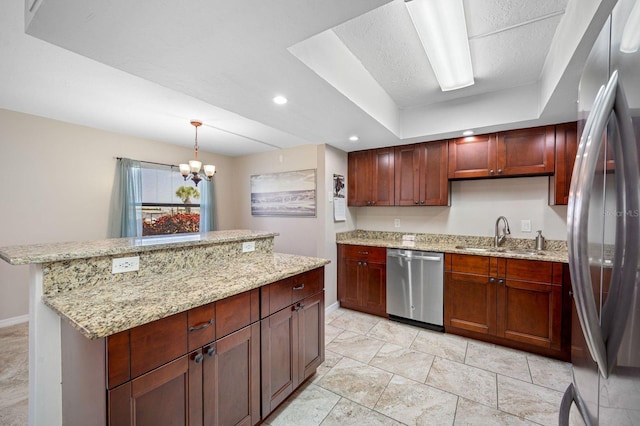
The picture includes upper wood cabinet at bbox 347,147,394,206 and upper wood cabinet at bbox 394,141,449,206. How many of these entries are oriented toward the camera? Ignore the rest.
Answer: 2

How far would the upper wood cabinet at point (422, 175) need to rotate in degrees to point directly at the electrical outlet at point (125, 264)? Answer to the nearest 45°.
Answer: approximately 45° to its right

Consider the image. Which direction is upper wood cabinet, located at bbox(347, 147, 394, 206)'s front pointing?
toward the camera

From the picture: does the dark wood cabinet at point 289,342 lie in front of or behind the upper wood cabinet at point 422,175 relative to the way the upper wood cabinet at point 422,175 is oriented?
in front

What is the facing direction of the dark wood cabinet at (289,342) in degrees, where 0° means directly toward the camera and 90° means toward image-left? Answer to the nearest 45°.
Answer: approximately 315°

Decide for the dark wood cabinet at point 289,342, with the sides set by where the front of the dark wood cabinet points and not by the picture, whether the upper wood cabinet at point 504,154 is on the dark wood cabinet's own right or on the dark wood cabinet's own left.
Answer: on the dark wood cabinet's own left

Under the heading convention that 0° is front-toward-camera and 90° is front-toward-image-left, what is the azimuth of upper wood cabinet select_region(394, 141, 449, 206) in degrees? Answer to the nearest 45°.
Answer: approximately 0°

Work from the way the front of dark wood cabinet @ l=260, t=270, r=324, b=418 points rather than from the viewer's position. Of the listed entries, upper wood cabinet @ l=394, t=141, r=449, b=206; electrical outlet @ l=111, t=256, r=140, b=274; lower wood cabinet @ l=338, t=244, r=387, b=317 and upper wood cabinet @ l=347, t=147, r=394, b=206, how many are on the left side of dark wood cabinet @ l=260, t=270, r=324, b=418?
3

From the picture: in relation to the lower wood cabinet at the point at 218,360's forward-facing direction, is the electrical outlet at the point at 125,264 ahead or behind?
behind

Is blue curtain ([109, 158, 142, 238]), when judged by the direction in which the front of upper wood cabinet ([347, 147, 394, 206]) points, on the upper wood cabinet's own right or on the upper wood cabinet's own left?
on the upper wood cabinet's own right

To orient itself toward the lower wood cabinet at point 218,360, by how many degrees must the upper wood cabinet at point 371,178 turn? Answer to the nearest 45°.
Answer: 0° — it already faces it

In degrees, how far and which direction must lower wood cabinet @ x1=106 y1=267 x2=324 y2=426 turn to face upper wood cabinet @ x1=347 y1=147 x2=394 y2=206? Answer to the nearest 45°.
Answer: approximately 90° to its left
